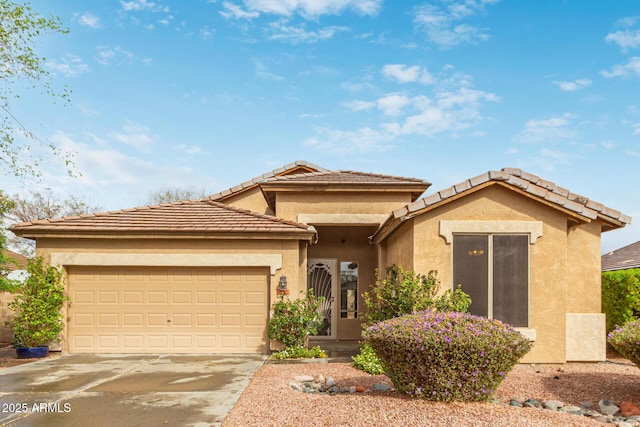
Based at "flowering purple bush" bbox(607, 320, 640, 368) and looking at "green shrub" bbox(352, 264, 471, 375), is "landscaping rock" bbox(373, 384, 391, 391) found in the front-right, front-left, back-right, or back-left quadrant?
front-left

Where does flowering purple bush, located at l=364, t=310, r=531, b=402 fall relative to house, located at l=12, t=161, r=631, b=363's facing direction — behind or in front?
in front

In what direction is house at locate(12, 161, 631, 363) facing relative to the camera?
toward the camera

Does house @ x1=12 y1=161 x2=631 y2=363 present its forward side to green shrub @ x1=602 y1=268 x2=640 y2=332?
no

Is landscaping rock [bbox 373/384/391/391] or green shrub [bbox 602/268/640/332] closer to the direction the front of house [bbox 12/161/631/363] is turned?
the landscaping rock

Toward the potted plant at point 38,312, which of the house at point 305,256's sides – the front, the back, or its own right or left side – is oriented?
right

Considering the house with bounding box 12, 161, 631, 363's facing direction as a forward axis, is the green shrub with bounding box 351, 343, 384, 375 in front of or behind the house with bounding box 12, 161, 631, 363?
in front

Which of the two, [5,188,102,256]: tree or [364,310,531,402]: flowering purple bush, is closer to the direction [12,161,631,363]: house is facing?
the flowering purple bush

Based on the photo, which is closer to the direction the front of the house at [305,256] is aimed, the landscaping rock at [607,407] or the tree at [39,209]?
the landscaping rock
